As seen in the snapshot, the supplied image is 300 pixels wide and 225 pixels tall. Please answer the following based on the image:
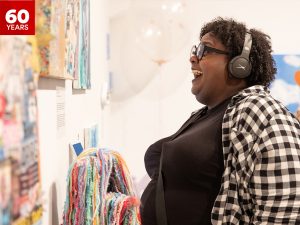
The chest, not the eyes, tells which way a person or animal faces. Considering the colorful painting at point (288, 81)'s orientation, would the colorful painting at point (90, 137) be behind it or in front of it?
in front

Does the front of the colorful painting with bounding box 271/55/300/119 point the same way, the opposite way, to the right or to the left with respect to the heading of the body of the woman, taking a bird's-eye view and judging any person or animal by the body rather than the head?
to the left

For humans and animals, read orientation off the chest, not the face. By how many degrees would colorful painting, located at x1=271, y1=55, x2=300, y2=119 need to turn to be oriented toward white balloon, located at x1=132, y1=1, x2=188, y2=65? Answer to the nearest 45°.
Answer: approximately 45° to its right

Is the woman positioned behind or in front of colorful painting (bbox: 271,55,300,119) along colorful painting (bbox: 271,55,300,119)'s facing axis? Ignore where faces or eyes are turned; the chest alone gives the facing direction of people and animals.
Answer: in front

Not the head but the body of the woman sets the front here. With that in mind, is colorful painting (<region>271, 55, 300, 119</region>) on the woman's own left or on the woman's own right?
on the woman's own right

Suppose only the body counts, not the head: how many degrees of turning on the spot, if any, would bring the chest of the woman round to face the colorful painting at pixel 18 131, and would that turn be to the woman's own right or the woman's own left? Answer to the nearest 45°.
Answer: approximately 45° to the woman's own left

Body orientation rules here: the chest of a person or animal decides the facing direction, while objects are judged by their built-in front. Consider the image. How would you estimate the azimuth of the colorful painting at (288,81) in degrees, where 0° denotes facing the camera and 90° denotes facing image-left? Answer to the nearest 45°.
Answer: approximately 0°

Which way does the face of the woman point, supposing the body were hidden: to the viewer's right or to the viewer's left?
to the viewer's left

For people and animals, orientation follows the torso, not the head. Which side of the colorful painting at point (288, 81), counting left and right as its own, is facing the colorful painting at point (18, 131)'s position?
front

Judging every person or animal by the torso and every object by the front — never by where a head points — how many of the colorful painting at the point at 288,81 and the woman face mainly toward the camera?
1

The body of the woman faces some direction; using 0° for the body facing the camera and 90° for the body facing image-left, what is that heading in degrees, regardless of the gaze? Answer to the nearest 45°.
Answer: approximately 90°
